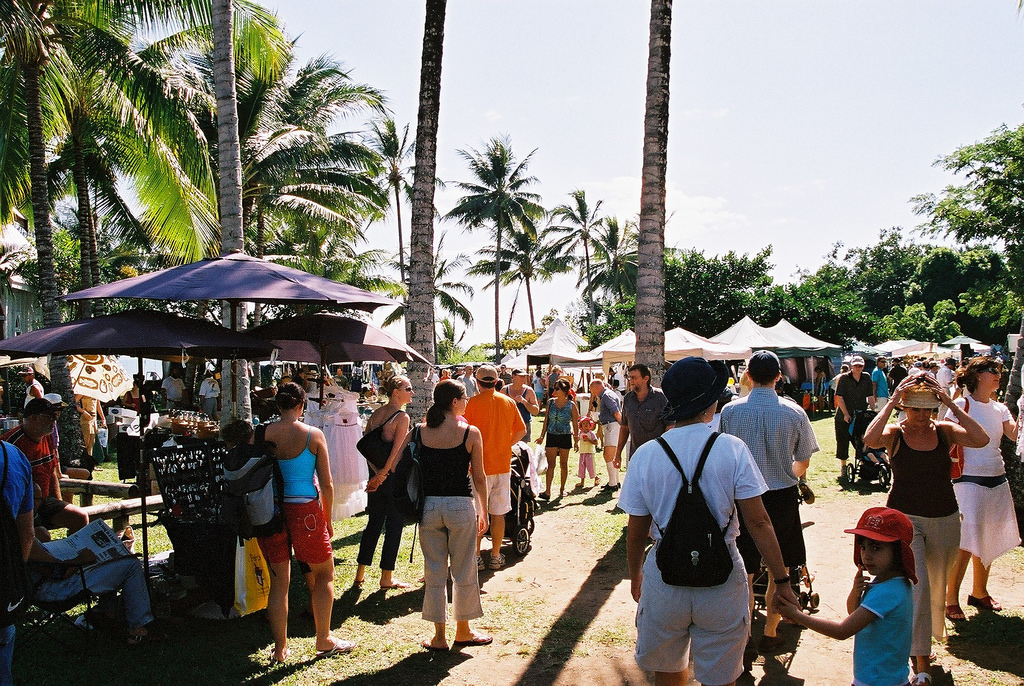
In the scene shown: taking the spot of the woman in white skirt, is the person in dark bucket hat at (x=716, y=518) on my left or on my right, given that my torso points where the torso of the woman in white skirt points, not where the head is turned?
on my right

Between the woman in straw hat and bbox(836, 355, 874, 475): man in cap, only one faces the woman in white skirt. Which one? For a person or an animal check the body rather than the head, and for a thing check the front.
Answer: the man in cap

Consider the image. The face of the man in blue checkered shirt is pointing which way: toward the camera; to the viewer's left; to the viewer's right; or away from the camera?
away from the camera

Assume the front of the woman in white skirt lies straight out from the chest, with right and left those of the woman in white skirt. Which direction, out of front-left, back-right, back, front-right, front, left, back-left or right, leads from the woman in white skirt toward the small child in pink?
back

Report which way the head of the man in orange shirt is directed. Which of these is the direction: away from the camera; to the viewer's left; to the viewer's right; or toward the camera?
away from the camera

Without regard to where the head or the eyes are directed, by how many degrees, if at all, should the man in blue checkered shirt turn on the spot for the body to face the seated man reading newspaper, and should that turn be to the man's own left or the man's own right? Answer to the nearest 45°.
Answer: approximately 90° to the man's own left

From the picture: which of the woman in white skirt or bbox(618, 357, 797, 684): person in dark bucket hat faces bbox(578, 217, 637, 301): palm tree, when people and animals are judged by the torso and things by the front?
the person in dark bucket hat

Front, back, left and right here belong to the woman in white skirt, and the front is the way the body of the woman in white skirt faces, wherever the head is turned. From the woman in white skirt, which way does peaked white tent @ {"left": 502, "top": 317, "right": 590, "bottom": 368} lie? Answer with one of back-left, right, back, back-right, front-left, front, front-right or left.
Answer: back

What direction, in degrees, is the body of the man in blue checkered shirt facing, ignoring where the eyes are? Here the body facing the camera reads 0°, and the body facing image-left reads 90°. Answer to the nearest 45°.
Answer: approximately 180°

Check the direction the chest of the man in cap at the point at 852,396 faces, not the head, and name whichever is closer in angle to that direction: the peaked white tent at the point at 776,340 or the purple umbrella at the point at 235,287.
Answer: the purple umbrella

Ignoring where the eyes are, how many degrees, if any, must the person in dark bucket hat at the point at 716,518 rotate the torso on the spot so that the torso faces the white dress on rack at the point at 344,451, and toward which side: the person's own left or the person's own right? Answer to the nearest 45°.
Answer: approximately 45° to the person's own left

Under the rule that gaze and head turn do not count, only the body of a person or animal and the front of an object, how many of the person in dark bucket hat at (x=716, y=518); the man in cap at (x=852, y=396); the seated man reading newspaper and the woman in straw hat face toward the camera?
2

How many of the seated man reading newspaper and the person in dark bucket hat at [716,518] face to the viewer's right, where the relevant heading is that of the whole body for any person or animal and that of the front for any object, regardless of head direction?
1

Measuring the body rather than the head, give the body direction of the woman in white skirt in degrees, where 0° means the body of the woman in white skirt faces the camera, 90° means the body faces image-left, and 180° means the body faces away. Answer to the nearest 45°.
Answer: approximately 315°

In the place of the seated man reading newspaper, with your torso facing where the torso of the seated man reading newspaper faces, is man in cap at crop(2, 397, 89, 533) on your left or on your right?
on your left
